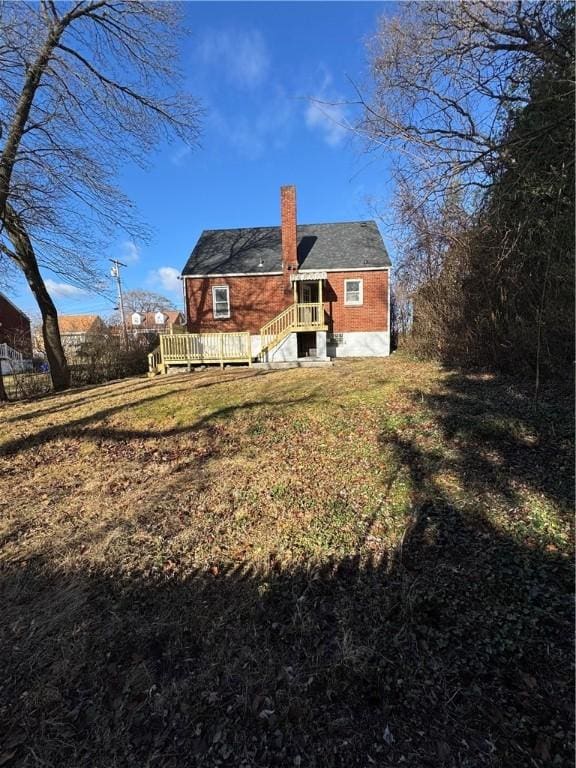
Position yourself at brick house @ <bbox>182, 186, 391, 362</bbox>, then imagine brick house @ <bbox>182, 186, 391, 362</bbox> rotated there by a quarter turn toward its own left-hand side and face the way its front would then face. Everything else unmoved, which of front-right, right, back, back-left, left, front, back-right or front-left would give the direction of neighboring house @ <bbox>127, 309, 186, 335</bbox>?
front-right

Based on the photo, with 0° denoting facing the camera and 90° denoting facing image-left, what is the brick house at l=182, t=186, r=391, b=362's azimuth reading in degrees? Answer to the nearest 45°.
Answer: approximately 180°
